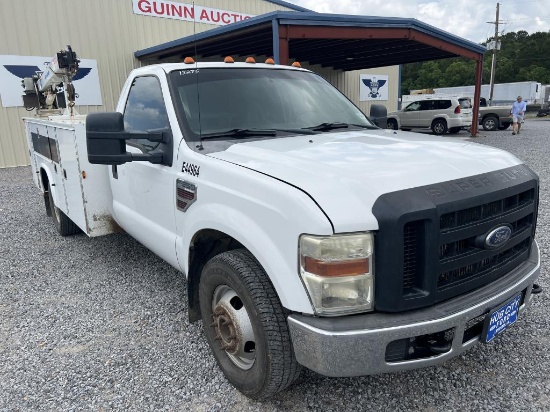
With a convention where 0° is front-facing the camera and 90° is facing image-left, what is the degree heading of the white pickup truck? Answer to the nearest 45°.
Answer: approximately 315°

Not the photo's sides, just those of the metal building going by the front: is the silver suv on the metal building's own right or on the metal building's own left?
on the metal building's own left

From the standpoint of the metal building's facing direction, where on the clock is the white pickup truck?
The white pickup truck is roughly at 1 o'clock from the metal building.

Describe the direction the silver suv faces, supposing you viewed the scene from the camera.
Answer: facing away from the viewer and to the left of the viewer

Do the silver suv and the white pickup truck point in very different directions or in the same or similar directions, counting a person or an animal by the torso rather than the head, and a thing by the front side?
very different directions

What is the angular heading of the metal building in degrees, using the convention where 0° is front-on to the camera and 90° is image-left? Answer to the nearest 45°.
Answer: approximately 315°
